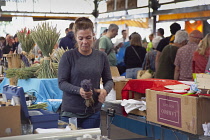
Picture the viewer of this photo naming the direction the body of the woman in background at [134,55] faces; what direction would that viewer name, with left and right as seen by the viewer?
facing away from the viewer

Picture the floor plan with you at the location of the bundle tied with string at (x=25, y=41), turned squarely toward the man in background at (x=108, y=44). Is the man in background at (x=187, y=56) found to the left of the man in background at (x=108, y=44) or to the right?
right

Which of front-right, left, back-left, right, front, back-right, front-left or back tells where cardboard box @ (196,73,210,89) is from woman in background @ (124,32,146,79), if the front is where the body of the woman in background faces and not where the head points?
back

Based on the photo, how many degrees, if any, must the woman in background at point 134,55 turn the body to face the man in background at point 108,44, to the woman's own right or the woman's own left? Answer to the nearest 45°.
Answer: approximately 135° to the woman's own left

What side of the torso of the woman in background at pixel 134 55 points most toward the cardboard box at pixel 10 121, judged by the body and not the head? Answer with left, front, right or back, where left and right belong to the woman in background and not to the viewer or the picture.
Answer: back

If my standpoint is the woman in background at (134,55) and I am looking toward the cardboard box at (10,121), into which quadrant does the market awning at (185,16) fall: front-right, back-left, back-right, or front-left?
back-left
